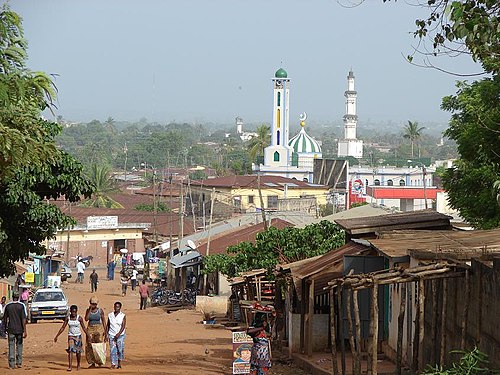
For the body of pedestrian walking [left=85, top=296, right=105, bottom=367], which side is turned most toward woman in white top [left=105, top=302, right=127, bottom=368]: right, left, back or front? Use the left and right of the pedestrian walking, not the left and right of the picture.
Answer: left

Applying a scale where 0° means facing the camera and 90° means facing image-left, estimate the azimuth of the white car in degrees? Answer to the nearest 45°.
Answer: approximately 0°

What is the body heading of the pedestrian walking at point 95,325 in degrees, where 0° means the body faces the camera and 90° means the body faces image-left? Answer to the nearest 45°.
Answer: approximately 0°

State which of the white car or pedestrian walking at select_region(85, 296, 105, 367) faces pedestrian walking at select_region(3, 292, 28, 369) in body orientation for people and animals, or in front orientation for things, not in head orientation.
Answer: the white car
